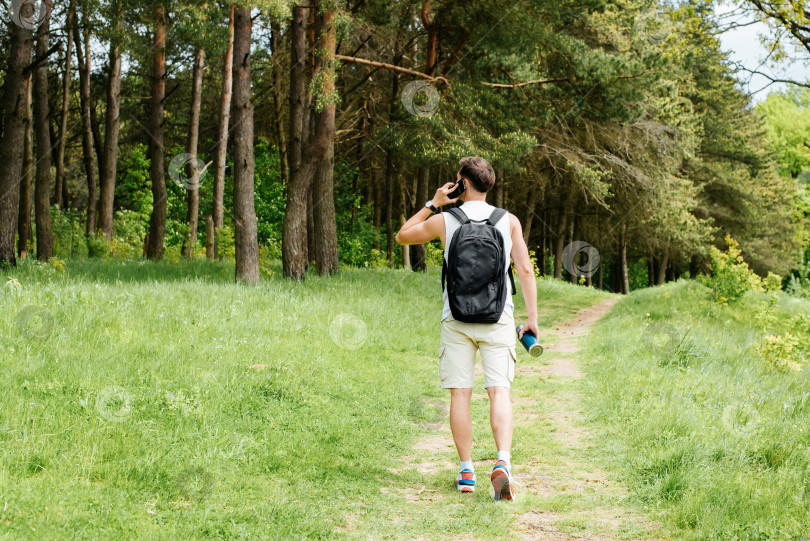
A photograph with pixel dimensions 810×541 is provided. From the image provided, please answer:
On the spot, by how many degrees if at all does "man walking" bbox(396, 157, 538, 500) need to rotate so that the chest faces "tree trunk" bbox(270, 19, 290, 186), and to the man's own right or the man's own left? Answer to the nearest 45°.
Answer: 0° — they already face it

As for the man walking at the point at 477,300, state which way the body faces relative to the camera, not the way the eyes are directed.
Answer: away from the camera
